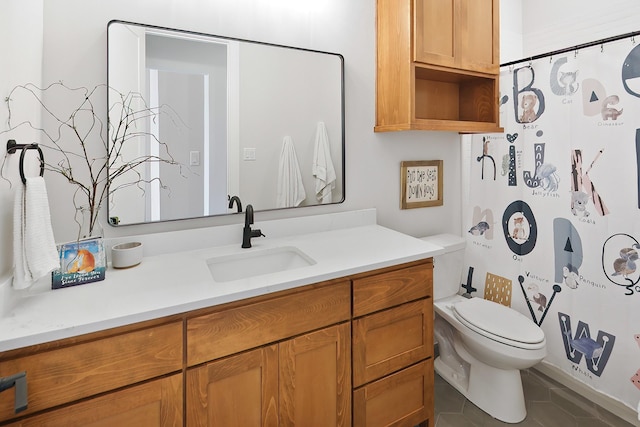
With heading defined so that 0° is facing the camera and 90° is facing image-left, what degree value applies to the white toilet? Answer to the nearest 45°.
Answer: approximately 315°

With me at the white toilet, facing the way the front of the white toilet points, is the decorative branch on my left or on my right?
on my right

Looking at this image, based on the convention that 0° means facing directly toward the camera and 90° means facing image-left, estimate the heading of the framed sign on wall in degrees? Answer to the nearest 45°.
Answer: approximately 315°

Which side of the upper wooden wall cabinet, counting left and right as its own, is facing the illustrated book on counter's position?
right

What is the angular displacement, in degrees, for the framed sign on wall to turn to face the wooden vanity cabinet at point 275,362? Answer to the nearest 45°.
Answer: approximately 45° to its right

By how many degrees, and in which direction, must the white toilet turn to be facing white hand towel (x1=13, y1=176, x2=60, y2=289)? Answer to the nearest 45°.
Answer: approximately 90° to its right

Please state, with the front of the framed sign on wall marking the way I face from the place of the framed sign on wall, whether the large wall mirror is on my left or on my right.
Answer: on my right

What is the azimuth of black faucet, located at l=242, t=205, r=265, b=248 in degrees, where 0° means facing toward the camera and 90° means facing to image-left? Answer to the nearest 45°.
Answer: approximately 0°

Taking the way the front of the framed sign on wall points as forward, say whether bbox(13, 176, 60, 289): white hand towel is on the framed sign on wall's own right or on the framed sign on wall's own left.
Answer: on the framed sign on wall's own right
